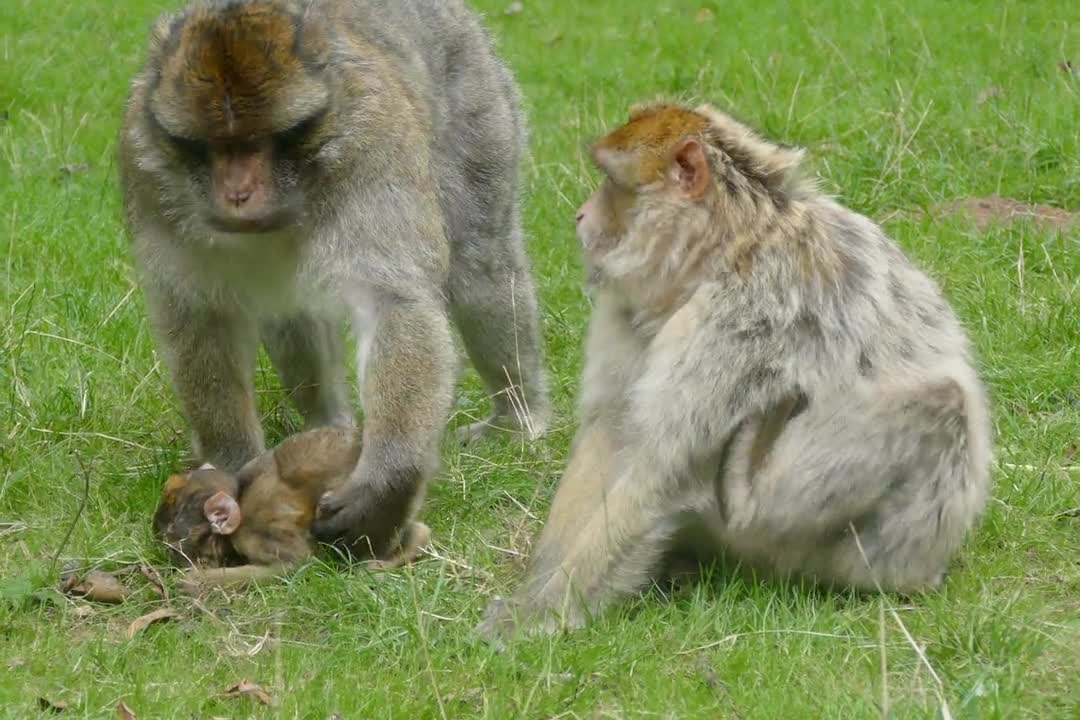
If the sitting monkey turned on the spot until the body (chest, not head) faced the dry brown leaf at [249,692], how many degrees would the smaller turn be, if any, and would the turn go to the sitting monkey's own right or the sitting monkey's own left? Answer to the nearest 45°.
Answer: approximately 45° to the sitting monkey's own left

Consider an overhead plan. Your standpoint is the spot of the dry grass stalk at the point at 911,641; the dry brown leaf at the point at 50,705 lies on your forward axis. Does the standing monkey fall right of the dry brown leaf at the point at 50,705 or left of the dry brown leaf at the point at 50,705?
right

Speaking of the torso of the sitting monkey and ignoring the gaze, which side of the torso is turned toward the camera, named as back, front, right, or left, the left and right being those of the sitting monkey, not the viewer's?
left

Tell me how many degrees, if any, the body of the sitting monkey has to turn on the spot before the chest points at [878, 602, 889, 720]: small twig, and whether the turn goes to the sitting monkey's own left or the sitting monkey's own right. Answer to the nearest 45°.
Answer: approximately 90° to the sitting monkey's own left

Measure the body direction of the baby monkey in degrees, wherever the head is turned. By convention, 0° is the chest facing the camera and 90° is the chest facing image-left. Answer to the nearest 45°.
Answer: approximately 90°

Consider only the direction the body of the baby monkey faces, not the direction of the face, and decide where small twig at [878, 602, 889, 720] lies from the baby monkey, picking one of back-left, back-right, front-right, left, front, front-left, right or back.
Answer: back-left

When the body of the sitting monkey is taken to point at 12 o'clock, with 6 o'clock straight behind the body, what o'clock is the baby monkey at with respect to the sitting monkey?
The baby monkey is roughly at 12 o'clock from the sitting monkey.

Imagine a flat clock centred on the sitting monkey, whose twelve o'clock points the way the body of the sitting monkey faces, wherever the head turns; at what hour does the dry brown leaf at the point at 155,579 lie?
The dry brown leaf is roughly at 12 o'clock from the sitting monkey.

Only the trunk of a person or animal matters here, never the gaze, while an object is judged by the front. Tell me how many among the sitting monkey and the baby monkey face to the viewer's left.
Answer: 2

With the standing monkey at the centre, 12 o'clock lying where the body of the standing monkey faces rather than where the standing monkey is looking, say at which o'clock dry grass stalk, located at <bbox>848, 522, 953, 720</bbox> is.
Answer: The dry grass stalk is roughly at 9 o'clock from the standing monkey.

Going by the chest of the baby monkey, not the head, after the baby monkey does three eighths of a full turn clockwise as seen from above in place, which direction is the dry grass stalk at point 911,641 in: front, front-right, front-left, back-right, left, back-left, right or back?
right
